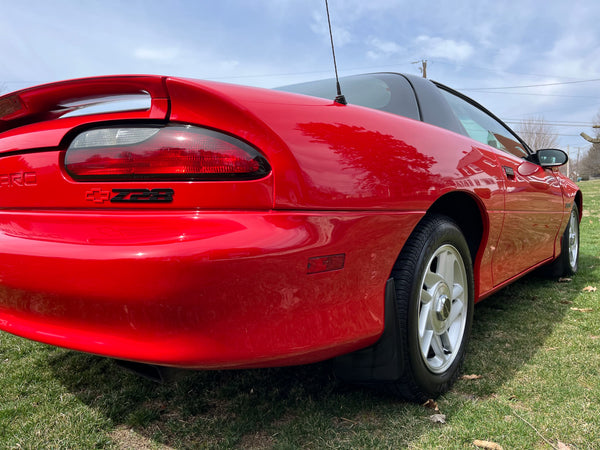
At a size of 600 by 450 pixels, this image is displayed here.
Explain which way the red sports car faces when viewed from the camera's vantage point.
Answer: facing away from the viewer and to the right of the viewer
